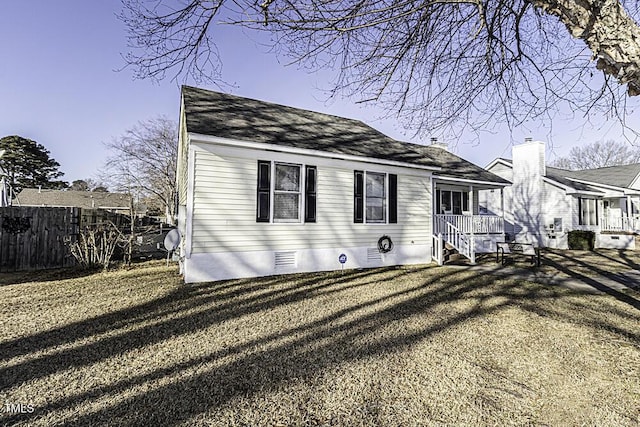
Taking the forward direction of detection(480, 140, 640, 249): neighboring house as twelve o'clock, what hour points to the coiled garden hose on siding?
The coiled garden hose on siding is roughly at 2 o'clock from the neighboring house.

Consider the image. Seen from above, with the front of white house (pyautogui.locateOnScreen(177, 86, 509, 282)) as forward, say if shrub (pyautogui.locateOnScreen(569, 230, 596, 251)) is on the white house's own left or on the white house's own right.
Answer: on the white house's own left

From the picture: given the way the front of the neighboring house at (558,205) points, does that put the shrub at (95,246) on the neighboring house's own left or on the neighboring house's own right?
on the neighboring house's own right

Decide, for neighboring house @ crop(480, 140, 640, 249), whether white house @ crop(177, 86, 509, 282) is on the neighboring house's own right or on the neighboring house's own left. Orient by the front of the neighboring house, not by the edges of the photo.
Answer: on the neighboring house's own right

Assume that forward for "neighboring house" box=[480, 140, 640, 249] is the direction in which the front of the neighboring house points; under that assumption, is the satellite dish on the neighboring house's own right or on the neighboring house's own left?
on the neighboring house's own right

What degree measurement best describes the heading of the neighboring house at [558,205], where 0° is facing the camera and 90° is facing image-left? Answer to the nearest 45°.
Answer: approximately 315°

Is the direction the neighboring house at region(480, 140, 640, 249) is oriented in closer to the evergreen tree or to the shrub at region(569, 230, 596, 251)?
the shrub

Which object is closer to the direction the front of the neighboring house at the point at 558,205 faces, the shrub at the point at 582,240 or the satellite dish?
the shrub

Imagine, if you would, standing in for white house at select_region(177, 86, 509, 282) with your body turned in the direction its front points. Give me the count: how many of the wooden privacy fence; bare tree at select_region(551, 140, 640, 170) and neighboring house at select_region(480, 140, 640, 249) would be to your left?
2

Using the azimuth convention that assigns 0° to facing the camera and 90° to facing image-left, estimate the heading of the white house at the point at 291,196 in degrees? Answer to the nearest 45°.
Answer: approximately 315°

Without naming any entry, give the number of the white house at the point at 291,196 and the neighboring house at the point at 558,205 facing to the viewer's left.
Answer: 0
